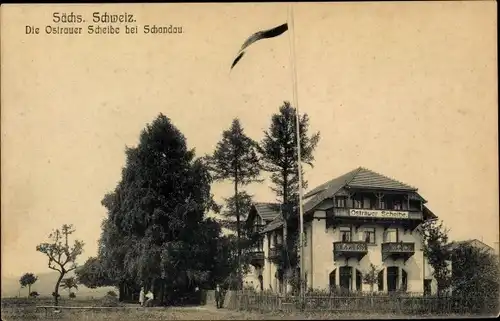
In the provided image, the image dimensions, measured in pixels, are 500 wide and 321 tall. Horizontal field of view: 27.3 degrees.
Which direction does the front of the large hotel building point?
toward the camera
